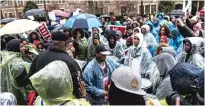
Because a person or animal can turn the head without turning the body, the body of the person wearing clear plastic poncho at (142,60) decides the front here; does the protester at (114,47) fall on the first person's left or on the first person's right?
on the first person's right

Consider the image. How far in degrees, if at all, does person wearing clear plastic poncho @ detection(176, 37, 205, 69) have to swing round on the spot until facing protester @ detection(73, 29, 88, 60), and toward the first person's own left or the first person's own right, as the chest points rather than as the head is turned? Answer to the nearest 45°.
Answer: approximately 90° to the first person's own right

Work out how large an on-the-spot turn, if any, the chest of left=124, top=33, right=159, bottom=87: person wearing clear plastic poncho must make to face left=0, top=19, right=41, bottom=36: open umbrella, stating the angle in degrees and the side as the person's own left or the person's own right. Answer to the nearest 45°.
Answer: approximately 90° to the person's own right

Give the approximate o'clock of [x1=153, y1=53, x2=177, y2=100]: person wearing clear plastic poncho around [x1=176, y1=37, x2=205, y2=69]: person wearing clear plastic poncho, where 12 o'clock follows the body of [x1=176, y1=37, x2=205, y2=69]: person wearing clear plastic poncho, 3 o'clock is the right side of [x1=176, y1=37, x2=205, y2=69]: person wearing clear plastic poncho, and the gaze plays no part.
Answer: [x1=153, y1=53, x2=177, y2=100]: person wearing clear plastic poncho is roughly at 11 o'clock from [x1=176, y1=37, x2=205, y2=69]: person wearing clear plastic poncho.

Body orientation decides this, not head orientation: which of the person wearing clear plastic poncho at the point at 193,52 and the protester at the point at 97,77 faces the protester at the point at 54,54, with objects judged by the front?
the person wearing clear plastic poncho

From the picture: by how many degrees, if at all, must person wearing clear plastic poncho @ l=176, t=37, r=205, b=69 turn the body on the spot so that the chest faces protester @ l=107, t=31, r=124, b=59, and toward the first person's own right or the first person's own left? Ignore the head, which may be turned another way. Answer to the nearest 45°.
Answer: approximately 90° to the first person's own right

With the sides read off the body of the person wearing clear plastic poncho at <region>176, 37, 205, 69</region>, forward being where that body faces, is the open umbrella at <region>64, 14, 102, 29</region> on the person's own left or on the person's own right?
on the person's own right
